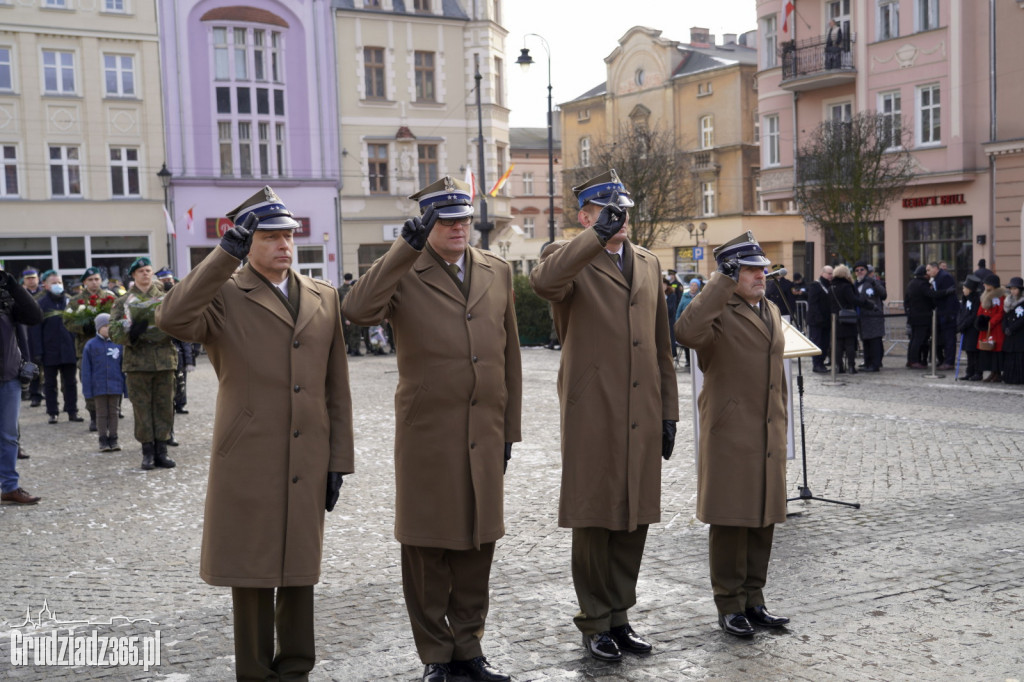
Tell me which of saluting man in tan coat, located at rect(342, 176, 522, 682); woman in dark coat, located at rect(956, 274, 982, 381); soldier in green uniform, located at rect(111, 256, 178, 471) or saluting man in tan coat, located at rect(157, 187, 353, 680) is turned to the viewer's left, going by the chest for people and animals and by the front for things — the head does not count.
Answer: the woman in dark coat

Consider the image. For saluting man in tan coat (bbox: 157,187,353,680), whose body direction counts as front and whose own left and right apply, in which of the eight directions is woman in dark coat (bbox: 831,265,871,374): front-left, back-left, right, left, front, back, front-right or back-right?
left

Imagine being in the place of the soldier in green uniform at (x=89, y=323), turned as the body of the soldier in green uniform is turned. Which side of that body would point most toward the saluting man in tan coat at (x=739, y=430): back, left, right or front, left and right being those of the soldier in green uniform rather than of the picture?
front

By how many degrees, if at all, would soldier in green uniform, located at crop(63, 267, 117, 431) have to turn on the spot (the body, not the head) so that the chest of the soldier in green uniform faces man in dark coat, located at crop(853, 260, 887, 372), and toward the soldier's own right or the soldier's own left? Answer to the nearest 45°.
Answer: approximately 90° to the soldier's own left

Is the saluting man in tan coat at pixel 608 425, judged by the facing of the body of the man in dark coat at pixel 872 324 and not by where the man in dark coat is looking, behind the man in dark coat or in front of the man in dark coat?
in front

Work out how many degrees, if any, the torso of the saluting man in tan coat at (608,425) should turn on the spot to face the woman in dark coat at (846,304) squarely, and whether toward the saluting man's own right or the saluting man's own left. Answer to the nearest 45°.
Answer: approximately 135° to the saluting man's own left

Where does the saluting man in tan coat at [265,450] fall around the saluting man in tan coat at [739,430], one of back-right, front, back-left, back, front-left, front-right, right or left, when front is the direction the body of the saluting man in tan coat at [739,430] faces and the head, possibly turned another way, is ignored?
right

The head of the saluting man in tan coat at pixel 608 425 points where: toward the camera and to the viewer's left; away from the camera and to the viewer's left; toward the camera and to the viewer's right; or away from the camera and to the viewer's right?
toward the camera and to the viewer's right

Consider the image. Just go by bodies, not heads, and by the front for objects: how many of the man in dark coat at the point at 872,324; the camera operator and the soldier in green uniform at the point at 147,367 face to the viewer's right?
1

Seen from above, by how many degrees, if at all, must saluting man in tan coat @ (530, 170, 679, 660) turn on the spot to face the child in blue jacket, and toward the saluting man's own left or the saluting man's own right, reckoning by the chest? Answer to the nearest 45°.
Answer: approximately 180°

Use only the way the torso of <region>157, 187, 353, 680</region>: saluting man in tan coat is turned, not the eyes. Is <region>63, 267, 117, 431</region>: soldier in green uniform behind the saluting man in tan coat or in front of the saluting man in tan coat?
behind

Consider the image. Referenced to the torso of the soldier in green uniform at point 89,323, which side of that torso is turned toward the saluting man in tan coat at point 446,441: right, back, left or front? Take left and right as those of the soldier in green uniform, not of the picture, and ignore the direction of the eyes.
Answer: front

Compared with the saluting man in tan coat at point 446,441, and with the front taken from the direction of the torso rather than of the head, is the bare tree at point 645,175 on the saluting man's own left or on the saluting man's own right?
on the saluting man's own left

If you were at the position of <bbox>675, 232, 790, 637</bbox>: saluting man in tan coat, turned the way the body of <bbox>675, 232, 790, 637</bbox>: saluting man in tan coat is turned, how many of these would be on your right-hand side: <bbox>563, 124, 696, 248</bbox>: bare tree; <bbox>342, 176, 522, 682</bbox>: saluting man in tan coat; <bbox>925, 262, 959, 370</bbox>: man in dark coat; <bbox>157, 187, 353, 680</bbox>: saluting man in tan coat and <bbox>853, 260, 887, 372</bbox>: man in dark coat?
2

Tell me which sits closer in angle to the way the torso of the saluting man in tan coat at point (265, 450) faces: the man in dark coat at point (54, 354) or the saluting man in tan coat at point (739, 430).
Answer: the saluting man in tan coat
